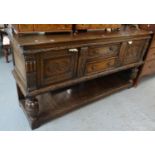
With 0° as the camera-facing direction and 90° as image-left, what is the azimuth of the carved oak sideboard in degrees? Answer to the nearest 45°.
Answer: approximately 315°

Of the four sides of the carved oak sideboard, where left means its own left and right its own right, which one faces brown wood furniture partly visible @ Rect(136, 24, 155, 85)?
left
